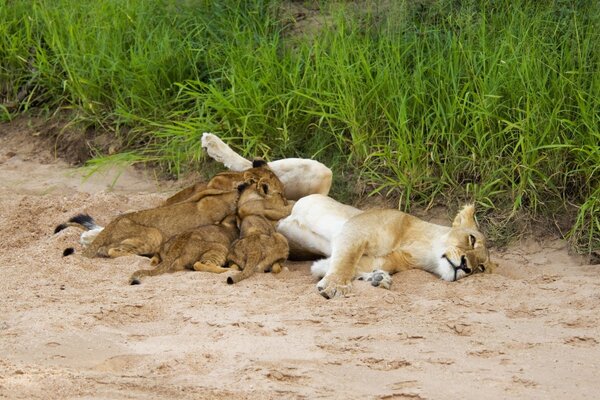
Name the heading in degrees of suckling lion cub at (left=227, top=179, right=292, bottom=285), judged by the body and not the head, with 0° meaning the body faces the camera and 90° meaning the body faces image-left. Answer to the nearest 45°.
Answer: approximately 180°

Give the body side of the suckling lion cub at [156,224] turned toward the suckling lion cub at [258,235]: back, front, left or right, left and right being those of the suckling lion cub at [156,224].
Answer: front

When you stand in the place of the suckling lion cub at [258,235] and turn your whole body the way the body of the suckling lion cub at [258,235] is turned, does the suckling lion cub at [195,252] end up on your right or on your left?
on your left

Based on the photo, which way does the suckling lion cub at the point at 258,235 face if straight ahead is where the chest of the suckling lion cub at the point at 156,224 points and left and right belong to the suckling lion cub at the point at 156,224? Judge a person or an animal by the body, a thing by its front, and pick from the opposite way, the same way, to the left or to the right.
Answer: to the left

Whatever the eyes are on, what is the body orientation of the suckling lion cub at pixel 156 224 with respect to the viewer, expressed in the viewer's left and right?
facing to the right of the viewer

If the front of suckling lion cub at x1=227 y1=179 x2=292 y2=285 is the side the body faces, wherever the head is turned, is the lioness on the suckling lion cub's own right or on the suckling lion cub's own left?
on the suckling lion cub's own right

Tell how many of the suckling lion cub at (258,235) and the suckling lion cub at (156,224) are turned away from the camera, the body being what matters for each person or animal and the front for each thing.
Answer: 1
